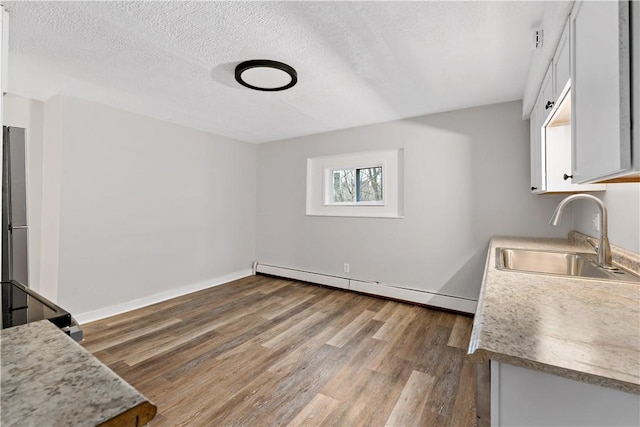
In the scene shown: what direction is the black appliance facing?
to the viewer's right

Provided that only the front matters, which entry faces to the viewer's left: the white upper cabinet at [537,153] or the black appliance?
the white upper cabinet

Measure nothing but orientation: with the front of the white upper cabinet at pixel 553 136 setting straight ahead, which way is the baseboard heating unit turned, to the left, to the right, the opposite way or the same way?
to the left

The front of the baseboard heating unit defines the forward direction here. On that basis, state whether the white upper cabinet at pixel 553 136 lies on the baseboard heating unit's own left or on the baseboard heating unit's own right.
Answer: on the baseboard heating unit's own left

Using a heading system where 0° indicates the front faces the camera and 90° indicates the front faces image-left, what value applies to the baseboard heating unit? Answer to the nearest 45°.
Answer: approximately 45°

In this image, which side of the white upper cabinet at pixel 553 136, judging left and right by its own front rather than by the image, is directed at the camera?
left

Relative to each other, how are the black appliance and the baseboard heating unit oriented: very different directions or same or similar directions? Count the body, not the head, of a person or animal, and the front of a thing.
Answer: very different directions

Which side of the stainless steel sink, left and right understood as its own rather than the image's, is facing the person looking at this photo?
left

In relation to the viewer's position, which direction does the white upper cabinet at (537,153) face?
facing to the left of the viewer

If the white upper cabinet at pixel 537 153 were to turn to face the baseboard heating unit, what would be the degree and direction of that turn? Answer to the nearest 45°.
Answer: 0° — it already faces it
